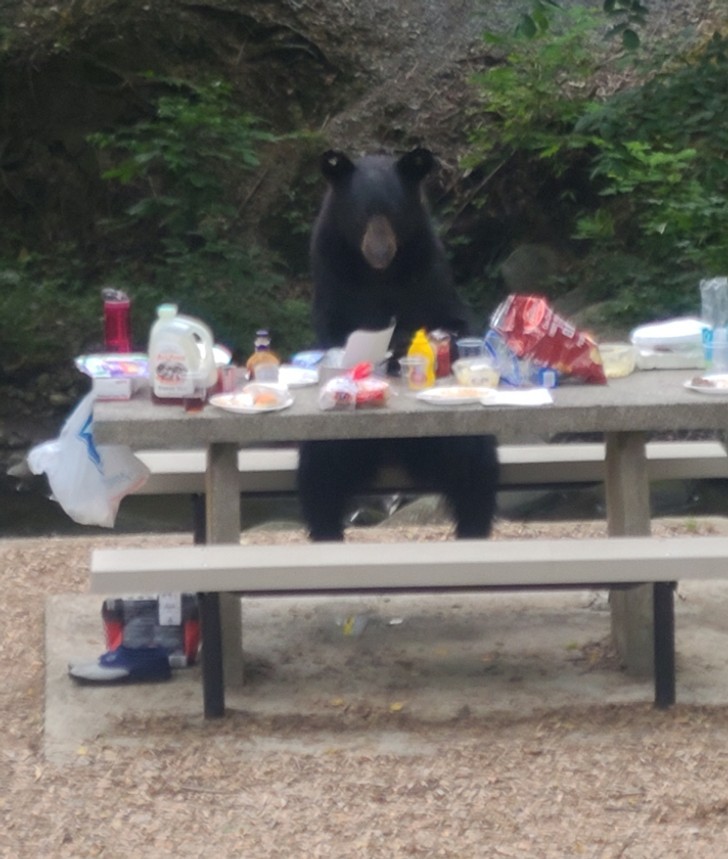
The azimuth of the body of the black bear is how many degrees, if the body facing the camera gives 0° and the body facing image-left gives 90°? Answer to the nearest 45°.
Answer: approximately 0°

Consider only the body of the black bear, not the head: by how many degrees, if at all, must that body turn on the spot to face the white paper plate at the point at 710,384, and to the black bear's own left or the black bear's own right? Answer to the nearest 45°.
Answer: approximately 45° to the black bear's own left

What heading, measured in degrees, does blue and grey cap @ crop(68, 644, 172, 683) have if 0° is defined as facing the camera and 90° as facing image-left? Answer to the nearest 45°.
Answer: approximately 90°

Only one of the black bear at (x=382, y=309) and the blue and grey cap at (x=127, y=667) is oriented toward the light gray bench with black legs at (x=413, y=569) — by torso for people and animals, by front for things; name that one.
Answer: the black bear

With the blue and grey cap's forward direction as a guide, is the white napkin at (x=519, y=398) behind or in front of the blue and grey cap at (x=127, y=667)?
behind

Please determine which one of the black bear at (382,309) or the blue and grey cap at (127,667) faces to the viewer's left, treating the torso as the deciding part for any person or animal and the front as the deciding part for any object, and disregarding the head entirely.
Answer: the blue and grey cap

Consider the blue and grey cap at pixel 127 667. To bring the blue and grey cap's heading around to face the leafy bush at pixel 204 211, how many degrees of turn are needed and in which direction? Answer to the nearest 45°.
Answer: approximately 90° to its right

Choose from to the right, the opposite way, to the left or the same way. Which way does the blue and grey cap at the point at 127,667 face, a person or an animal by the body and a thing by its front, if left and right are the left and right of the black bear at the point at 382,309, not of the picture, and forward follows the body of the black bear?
to the right

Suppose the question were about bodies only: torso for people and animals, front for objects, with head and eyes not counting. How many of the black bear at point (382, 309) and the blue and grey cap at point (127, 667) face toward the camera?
1

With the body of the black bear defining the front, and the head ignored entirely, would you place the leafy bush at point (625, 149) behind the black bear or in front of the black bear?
behind

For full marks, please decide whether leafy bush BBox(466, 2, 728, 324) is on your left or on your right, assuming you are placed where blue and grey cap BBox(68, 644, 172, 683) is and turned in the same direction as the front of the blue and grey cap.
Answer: on your right

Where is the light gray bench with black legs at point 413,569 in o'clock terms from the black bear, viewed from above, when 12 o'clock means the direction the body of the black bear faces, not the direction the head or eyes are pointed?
The light gray bench with black legs is roughly at 12 o'clock from the black bear.

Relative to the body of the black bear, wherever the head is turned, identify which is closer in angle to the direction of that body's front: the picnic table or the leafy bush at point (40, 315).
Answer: the picnic table

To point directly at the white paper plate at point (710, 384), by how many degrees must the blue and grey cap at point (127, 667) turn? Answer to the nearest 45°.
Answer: approximately 180°
